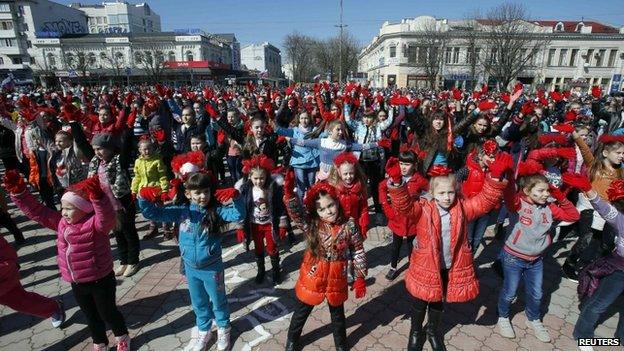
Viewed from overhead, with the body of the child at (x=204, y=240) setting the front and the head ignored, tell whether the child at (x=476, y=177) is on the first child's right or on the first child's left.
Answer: on the first child's left

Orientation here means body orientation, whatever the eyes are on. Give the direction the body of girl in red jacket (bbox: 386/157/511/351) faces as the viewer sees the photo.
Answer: toward the camera

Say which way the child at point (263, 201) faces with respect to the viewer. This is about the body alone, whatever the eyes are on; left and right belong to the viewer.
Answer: facing the viewer

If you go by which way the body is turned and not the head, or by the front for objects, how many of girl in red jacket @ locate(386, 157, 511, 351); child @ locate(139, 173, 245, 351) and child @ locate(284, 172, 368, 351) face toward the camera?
3

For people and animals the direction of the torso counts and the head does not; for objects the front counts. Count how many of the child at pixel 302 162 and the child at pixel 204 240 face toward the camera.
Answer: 2

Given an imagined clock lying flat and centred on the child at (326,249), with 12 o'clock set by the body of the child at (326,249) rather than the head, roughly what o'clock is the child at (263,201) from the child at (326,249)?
the child at (263,201) is roughly at 5 o'clock from the child at (326,249).

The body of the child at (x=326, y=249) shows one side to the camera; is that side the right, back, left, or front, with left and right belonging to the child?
front

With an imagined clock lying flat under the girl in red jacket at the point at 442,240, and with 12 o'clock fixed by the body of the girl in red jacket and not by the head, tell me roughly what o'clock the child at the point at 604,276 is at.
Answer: The child is roughly at 8 o'clock from the girl in red jacket.

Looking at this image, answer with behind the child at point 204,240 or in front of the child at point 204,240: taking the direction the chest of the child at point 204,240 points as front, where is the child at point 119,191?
behind

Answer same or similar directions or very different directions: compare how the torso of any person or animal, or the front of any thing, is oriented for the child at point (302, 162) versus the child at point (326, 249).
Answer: same or similar directions

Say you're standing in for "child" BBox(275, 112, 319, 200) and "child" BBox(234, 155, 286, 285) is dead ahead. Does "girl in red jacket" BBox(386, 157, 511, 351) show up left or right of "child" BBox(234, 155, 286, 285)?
left
